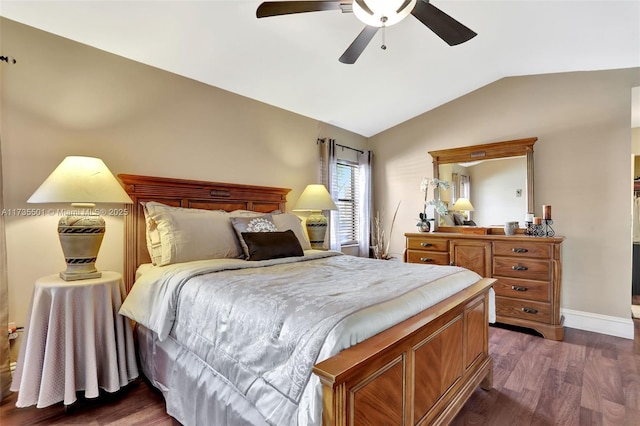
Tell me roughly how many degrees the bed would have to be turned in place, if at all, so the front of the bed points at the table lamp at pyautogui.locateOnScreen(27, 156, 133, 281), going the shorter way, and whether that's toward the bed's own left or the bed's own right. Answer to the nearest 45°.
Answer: approximately 135° to the bed's own right

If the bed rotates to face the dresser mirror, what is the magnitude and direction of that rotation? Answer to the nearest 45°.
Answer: approximately 90° to its left

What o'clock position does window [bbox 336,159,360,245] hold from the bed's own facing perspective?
The window is roughly at 8 o'clock from the bed.

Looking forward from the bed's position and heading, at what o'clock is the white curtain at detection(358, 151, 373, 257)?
The white curtain is roughly at 8 o'clock from the bed.

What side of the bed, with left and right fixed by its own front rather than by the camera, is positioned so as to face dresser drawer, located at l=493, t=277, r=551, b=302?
left

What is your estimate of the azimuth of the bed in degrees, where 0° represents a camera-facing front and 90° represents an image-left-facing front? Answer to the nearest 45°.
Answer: approximately 315°

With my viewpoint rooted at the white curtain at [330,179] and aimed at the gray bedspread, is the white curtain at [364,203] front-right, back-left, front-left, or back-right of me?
back-left

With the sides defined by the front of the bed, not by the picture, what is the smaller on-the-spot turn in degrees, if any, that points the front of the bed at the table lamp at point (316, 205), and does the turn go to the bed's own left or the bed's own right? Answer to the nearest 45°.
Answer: approximately 135° to the bed's own left

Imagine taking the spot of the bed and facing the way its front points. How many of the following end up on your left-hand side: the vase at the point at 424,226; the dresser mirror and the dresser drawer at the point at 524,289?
3
